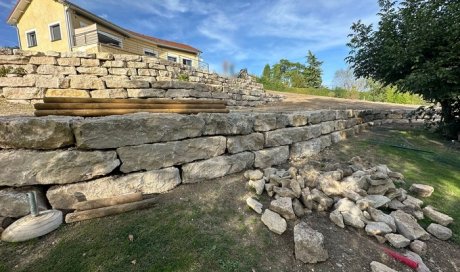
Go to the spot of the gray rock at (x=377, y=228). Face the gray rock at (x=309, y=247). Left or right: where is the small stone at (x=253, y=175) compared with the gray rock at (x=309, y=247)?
right

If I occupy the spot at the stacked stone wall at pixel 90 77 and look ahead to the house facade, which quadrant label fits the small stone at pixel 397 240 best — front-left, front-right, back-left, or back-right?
back-right
